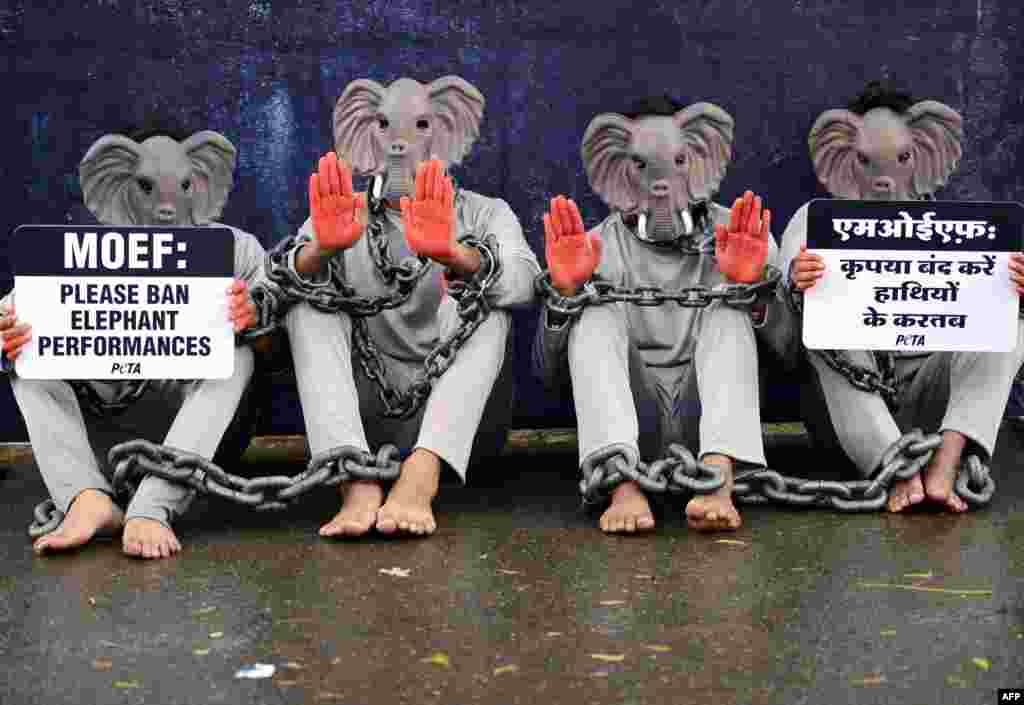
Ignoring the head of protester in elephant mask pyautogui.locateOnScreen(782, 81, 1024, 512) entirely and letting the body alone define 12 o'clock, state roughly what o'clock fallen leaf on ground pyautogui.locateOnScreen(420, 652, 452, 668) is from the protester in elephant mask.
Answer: The fallen leaf on ground is roughly at 1 o'clock from the protester in elephant mask.

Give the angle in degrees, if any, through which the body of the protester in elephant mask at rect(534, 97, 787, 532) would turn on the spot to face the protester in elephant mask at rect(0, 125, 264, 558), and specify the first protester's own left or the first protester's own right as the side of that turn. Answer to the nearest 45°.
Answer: approximately 90° to the first protester's own right

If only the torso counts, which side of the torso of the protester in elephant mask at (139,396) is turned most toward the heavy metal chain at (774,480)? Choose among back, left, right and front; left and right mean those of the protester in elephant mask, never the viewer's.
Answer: left

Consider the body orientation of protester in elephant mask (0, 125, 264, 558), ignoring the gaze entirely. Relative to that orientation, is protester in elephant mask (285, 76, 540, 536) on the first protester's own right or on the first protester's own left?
on the first protester's own left

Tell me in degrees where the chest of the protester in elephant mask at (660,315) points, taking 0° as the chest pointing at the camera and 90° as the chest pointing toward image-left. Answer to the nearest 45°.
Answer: approximately 0°

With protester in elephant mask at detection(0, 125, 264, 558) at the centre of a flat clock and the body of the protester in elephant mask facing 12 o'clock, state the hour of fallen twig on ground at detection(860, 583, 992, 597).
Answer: The fallen twig on ground is roughly at 10 o'clock from the protester in elephant mask.

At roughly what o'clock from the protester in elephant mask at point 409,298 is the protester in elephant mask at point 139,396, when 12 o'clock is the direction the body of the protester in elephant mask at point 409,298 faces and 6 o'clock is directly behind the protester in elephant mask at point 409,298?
the protester in elephant mask at point 139,396 is roughly at 3 o'clock from the protester in elephant mask at point 409,298.
